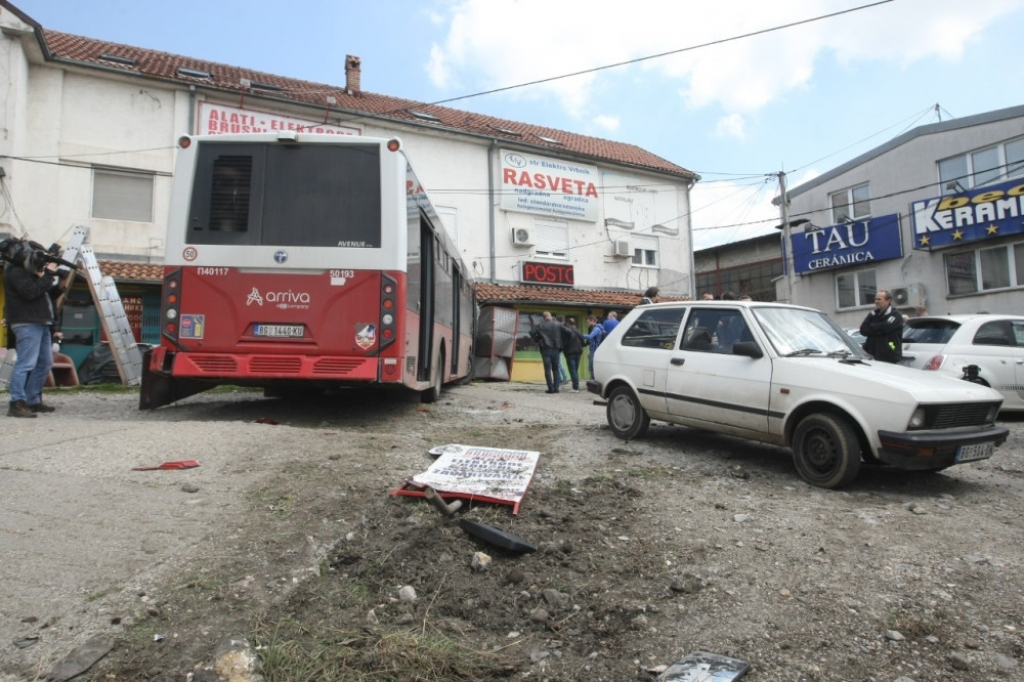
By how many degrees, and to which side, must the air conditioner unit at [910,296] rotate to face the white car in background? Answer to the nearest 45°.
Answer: approximately 45° to its left

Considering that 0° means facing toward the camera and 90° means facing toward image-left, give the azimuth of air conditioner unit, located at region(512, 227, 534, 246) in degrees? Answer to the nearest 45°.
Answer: approximately 315°

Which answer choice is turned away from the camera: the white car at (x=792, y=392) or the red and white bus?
the red and white bus

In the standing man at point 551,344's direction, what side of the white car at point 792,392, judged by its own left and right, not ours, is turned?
back

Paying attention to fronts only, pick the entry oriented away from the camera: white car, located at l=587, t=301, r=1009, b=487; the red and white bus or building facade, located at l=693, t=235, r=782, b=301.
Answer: the red and white bus

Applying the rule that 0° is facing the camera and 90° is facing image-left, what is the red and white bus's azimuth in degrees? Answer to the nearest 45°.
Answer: approximately 180°

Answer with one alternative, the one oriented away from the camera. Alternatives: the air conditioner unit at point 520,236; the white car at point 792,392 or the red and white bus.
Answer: the red and white bus

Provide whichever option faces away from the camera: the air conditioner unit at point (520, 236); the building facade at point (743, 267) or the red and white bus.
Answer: the red and white bus

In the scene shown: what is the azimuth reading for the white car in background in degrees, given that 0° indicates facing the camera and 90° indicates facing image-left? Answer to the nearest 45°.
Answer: approximately 225°
